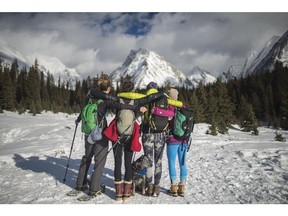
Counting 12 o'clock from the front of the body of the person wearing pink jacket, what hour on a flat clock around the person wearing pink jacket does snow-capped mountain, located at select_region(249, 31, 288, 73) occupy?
The snow-capped mountain is roughly at 1 o'clock from the person wearing pink jacket.

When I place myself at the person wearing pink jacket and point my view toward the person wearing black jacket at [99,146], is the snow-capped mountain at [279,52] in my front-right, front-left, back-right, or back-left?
back-right

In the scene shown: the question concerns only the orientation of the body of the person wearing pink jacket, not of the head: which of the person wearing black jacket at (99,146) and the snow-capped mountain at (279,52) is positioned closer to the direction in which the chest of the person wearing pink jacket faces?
the snow-capped mountain

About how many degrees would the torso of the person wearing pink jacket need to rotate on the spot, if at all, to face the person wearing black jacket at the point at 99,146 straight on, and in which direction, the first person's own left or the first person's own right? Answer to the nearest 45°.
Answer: approximately 90° to the first person's own left

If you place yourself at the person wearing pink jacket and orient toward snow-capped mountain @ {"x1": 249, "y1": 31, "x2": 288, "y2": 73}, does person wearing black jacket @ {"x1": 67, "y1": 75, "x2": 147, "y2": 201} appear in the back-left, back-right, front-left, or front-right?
back-left

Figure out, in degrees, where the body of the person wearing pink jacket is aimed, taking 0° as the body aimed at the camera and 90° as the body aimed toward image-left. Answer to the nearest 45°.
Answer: approximately 180°
